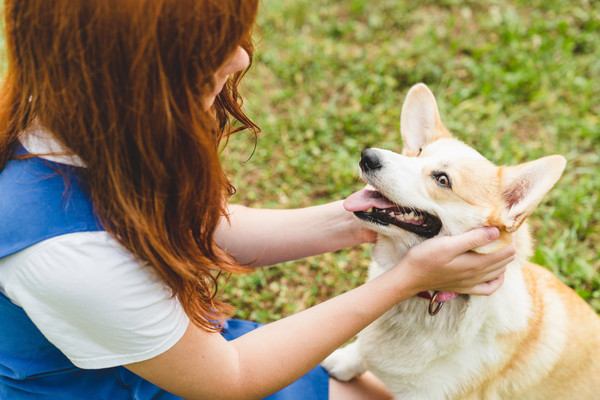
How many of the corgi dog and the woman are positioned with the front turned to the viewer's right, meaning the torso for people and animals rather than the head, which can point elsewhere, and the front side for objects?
1

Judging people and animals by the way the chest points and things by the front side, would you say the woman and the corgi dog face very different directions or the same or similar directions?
very different directions

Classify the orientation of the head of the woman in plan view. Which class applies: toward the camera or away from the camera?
away from the camera

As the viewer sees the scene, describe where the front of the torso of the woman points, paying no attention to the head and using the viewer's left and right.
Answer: facing to the right of the viewer

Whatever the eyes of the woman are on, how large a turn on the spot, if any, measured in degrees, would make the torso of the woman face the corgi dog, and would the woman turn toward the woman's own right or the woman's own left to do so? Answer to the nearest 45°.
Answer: approximately 45° to the woman's own left

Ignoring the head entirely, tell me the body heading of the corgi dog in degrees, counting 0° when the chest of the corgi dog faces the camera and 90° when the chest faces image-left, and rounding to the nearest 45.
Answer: approximately 45°
